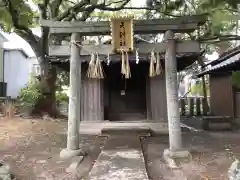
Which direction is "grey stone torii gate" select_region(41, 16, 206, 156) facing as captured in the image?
toward the camera

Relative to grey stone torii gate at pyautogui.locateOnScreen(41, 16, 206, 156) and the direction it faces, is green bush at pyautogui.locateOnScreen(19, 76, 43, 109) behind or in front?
behind

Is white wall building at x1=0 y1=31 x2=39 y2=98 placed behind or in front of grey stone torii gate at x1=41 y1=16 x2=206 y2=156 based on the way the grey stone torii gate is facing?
behind

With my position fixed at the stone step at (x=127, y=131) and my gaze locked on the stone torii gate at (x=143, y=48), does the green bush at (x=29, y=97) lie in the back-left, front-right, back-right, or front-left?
back-right
